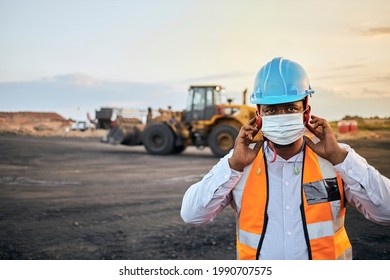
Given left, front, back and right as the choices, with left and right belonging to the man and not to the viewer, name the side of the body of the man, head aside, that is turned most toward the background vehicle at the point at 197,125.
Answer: back

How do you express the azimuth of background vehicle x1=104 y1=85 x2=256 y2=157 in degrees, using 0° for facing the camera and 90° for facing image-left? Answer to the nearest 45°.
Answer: approximately 90°

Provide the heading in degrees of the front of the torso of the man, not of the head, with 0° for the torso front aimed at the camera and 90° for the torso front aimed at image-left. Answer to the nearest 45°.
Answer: approximately 0°

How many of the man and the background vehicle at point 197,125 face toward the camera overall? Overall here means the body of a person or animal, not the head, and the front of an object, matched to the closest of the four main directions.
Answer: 1

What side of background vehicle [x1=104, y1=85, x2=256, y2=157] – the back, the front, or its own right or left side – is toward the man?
left

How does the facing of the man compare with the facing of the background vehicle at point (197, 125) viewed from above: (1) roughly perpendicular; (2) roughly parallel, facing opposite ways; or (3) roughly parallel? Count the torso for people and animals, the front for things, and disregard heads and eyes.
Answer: roughly perpendicular
